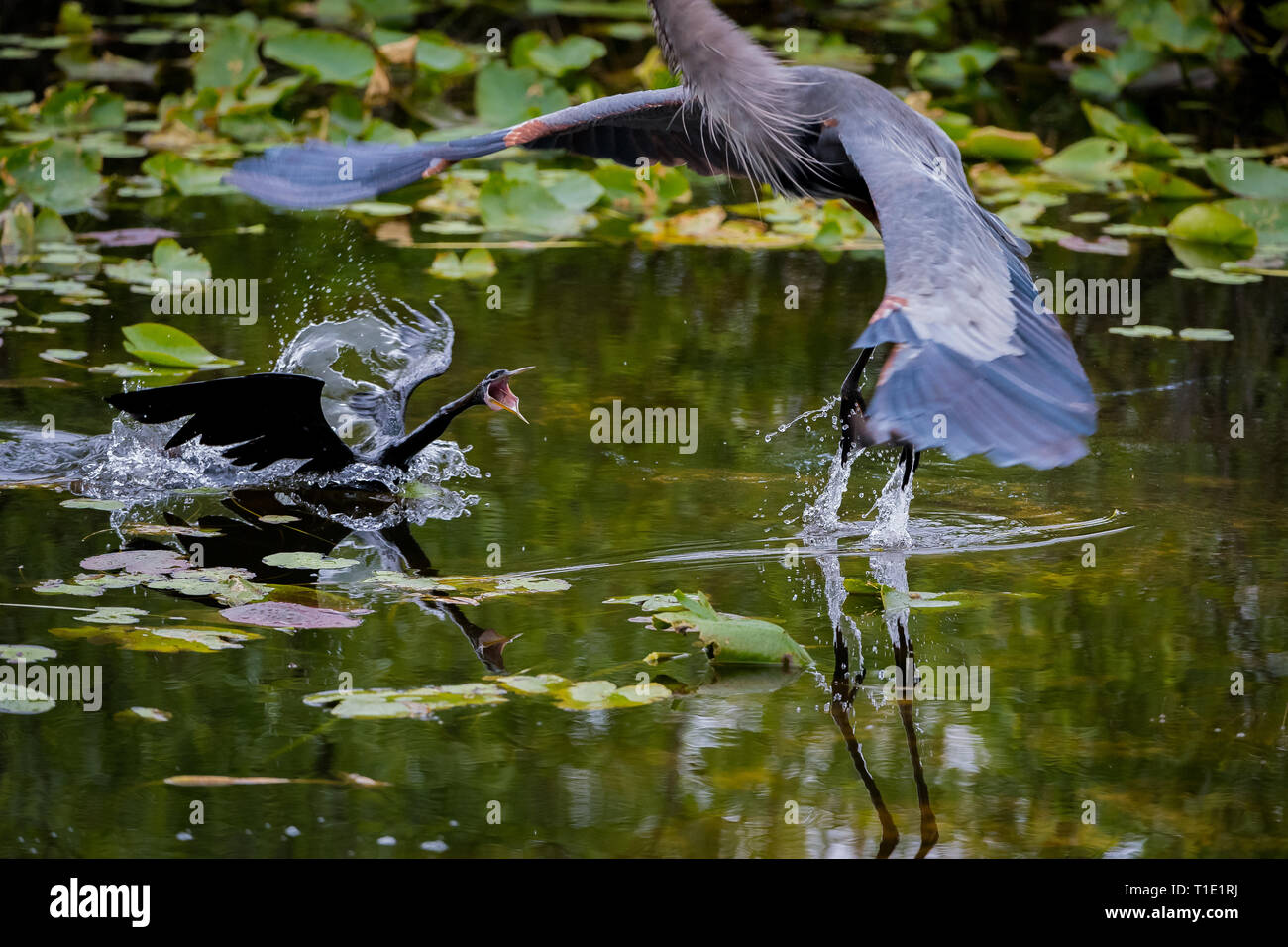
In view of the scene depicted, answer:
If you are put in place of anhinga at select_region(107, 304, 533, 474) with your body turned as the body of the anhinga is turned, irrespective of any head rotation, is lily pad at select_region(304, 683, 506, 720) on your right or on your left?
on your right

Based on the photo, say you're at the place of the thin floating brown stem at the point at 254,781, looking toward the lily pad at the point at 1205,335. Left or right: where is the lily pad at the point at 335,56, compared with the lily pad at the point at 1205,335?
left

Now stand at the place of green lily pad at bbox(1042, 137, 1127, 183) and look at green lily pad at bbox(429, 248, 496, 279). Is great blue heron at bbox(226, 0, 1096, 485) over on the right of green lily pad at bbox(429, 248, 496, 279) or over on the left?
left

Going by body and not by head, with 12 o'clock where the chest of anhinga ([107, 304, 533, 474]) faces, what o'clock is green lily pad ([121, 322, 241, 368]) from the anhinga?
The green lily pad is roughly at 8 o'clock from the anhinga.

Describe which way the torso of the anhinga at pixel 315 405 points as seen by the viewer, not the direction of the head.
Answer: to the viewer's right

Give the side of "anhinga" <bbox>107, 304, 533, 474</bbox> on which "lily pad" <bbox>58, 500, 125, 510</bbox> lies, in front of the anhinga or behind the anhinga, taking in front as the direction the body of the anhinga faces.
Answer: behind

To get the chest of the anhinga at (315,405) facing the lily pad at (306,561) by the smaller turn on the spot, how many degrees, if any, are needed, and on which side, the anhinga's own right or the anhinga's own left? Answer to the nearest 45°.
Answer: approximately 90° to the anhinga's own right

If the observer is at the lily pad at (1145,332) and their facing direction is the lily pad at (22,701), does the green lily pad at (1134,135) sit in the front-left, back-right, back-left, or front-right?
back-right

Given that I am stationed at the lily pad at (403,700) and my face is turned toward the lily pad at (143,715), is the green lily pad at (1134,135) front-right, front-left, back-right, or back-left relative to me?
back-right
